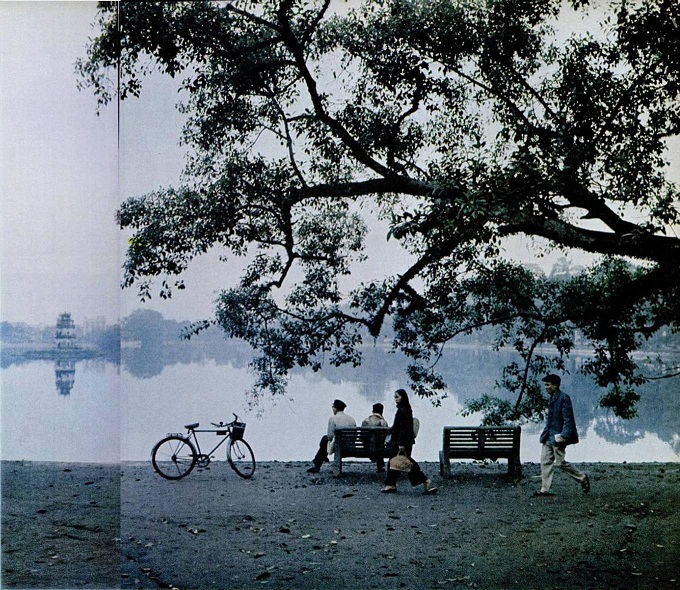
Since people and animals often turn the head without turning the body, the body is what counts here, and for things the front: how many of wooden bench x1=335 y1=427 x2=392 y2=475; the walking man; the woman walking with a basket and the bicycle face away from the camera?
1

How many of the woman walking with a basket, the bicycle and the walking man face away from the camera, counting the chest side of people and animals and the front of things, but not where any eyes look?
0

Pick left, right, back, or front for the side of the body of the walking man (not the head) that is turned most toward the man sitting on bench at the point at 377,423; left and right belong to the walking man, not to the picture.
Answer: front

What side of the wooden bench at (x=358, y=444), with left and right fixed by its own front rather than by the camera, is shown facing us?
back

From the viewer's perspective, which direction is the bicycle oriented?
to the viewer's right

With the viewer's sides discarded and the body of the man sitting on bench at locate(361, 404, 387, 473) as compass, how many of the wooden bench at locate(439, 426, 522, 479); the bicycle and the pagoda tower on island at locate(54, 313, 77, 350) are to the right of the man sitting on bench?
1

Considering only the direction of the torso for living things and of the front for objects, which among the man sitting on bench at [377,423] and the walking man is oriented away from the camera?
the man sitting on bench

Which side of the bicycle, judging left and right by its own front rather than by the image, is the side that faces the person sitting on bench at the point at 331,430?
front

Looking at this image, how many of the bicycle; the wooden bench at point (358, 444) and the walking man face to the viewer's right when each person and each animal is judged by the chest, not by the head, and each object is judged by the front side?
1

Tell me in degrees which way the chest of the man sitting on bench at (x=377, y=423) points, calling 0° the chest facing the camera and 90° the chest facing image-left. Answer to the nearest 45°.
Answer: approximately 180°

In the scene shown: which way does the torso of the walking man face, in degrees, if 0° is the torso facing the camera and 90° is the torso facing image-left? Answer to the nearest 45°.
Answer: approximately 90°

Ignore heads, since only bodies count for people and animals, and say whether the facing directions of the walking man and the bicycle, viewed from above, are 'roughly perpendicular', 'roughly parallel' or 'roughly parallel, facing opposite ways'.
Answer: roughly parallel, facing opposite ways

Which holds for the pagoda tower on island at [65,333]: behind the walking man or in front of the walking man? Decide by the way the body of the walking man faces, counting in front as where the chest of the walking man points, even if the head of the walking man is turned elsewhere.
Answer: in front
